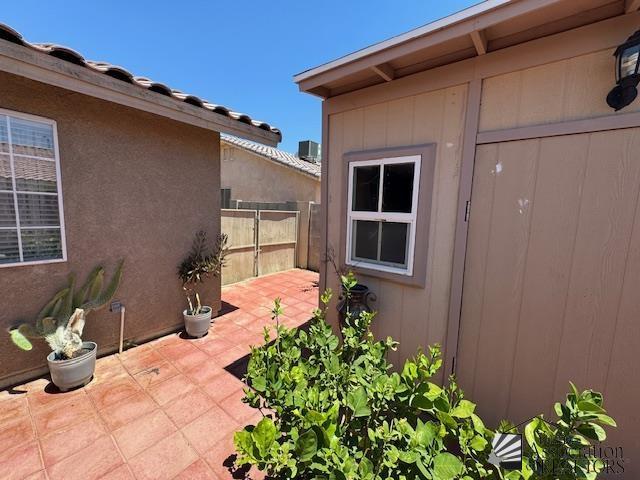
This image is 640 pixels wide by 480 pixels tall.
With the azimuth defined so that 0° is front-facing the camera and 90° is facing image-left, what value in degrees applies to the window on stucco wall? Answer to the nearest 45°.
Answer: approximately 315°

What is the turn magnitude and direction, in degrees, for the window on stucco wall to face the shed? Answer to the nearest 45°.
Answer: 0° — it already faces it

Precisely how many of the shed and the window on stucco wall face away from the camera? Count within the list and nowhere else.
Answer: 0

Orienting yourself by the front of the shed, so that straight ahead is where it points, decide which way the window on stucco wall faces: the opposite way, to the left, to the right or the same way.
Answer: the opposite way

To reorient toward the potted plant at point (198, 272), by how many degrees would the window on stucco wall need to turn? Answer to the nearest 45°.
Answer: approximately 45° to its left

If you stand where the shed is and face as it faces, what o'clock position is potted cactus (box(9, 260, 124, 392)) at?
The potted cactus is roughly at 1 o'clock from the shed.

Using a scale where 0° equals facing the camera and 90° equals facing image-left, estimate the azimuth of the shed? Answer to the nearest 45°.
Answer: approximately 45°

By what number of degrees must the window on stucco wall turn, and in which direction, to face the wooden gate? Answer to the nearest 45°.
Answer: approximately 90° to its left

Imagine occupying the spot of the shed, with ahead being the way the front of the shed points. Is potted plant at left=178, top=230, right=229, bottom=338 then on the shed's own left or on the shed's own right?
on the shed's own right

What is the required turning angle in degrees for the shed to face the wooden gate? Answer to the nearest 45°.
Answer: approximately 90° to its right

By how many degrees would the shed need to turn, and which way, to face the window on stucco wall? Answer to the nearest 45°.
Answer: approximately 45° to its right

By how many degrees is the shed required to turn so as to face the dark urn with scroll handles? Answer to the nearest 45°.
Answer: approximately 45° to its right
